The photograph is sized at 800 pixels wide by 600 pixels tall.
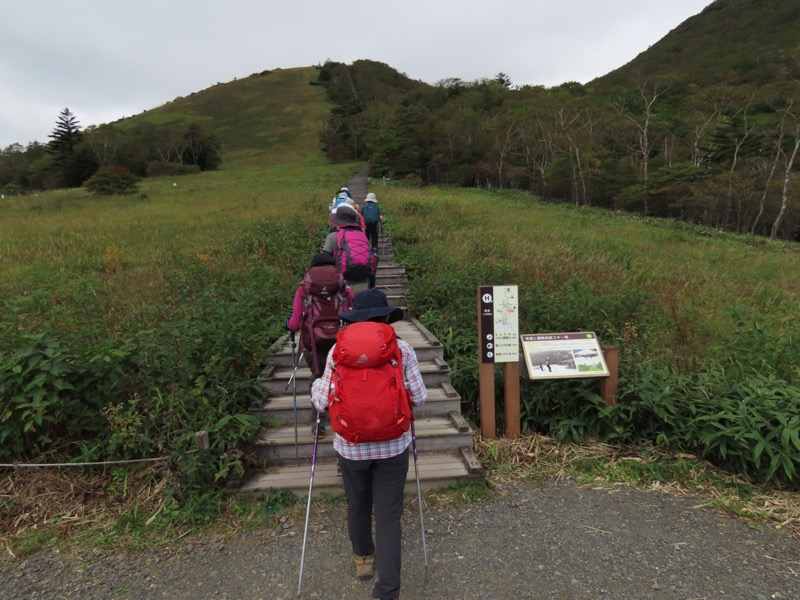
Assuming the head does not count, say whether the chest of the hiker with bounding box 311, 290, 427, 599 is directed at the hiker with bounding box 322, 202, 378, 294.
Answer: yes

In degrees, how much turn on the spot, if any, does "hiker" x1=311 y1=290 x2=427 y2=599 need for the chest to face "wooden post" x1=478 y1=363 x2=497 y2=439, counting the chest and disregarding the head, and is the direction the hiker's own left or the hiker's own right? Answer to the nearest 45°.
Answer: approximately 45° to the hiker's own right

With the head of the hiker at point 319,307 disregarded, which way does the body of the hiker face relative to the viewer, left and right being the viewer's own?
facing away from the viewer

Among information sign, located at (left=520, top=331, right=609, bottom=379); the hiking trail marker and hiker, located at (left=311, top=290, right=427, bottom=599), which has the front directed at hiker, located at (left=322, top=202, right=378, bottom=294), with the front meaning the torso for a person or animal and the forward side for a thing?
hiker, located at (left=311, top=290, right=427, bottom=599)

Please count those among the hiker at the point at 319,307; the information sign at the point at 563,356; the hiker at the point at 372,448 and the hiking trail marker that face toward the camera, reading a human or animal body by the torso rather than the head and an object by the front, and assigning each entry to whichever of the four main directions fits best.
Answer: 2

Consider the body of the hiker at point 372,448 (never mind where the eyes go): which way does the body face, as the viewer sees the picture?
away from the camera

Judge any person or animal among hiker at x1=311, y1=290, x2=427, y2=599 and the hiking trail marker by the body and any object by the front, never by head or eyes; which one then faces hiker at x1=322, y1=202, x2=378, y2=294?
hiker at x1=311, y1=290, x2=427, y2=599
